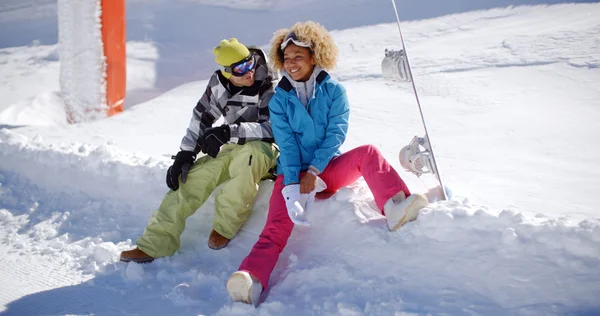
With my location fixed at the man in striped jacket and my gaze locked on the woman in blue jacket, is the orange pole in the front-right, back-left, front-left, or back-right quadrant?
back-left

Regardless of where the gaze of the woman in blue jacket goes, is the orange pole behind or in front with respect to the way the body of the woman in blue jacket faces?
behind

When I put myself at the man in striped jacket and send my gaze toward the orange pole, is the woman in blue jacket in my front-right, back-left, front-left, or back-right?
back-right

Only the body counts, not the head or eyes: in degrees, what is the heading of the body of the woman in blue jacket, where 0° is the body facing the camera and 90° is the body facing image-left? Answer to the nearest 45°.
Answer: approximately 0°
